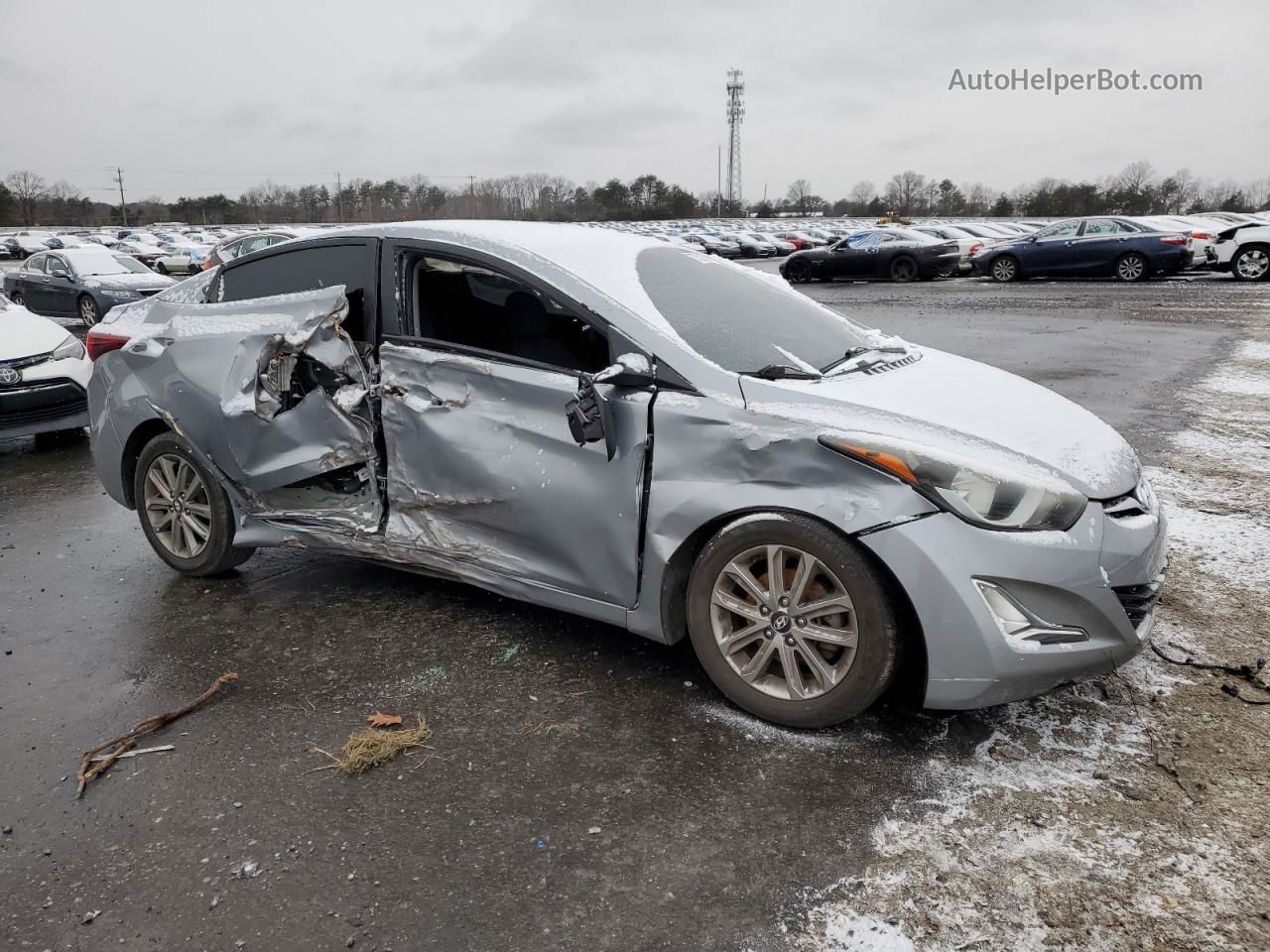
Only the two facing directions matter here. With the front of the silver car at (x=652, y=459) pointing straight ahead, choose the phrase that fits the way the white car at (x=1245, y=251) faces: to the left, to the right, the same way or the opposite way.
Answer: the opposite way

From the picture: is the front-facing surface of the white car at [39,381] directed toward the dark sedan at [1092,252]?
no

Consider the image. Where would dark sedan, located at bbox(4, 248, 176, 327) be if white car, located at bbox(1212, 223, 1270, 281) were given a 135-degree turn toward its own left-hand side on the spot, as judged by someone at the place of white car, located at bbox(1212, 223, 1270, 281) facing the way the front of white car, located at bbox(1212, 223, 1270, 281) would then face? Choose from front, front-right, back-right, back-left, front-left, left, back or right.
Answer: right

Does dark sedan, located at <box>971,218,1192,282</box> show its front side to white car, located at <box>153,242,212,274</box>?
yes

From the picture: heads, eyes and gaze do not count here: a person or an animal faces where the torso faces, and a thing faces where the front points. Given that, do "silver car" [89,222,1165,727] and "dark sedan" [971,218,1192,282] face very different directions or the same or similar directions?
very different directions

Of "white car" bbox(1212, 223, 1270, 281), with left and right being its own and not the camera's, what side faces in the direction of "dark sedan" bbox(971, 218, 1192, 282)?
front

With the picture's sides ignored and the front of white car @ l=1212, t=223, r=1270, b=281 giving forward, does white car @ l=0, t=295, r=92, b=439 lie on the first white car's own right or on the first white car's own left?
on the first white car's own left

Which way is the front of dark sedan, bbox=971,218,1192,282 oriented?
to the viewer's left

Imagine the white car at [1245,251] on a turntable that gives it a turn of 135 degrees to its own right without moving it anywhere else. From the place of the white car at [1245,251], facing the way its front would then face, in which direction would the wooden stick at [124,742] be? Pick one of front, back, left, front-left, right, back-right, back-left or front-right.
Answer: back-right

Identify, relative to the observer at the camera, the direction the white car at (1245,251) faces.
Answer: facing to the left of the viewer

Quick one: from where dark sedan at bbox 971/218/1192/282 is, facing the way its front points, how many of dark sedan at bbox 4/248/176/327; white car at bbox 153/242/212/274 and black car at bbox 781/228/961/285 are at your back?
0

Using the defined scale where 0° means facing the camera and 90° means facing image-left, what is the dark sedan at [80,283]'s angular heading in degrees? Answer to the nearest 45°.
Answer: approximately 315°

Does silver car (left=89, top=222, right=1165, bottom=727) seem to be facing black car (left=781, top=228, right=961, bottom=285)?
no

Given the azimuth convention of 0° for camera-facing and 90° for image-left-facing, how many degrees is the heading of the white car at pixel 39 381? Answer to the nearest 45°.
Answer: approximately 315°

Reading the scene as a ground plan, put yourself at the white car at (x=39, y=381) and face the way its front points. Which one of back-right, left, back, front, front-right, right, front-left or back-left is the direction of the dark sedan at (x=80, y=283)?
back-left

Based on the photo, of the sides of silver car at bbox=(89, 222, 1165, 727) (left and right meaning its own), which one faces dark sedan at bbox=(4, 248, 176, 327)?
back

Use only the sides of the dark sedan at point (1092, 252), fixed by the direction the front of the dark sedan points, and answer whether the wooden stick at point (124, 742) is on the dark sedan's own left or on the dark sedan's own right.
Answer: on the dark sedan's own left

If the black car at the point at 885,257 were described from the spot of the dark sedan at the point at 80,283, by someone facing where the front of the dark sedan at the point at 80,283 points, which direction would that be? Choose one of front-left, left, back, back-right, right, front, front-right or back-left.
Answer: front-left

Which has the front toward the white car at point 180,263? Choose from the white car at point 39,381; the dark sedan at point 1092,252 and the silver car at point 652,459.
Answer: the dark sedan

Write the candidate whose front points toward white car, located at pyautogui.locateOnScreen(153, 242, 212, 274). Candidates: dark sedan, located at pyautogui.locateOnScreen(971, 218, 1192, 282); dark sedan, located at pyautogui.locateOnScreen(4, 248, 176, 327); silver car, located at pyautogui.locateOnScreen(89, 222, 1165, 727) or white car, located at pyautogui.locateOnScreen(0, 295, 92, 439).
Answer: dark sedan, located at pyautogui.locateOnScreen(971, 218, 1192, 282)

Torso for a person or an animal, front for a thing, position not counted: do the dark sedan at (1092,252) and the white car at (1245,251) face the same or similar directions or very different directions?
same or similar directions
